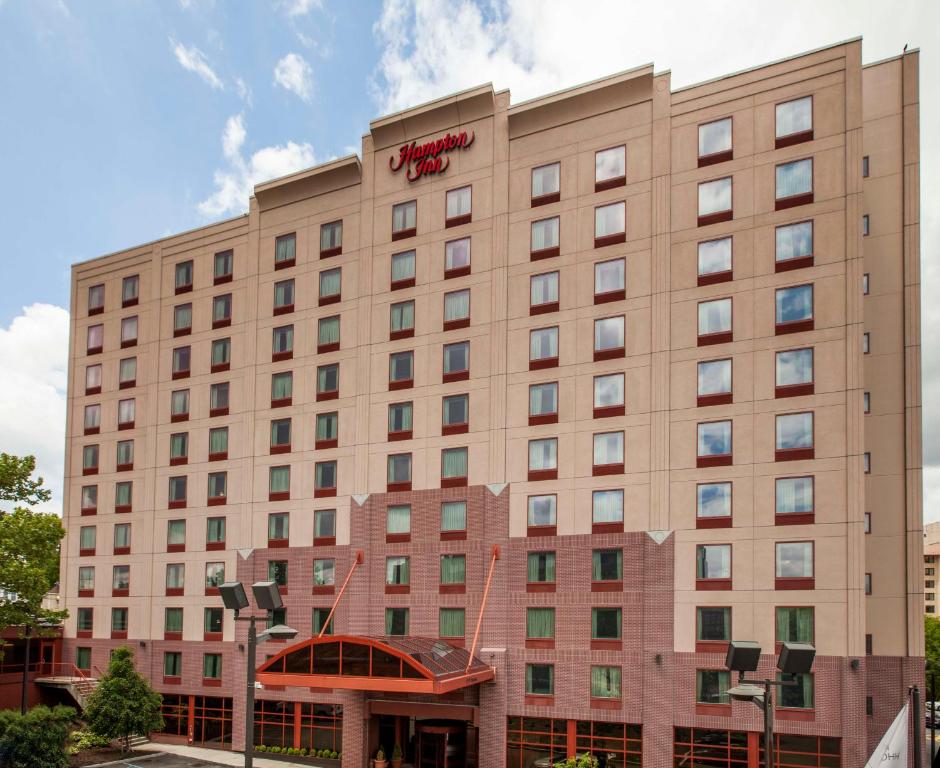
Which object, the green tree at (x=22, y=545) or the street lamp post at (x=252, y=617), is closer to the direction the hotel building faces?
the street lamp post

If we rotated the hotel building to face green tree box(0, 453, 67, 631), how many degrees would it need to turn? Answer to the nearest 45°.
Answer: approximately 45° to its right

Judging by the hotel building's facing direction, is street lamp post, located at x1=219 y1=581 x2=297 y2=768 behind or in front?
in front

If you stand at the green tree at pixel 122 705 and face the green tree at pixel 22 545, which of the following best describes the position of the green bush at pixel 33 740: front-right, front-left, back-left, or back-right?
front-left

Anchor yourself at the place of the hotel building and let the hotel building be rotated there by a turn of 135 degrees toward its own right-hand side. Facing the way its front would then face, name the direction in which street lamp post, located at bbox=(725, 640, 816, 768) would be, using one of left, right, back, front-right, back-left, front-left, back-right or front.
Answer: back

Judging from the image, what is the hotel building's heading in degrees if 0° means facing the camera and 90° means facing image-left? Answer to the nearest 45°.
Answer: approximately 45°
